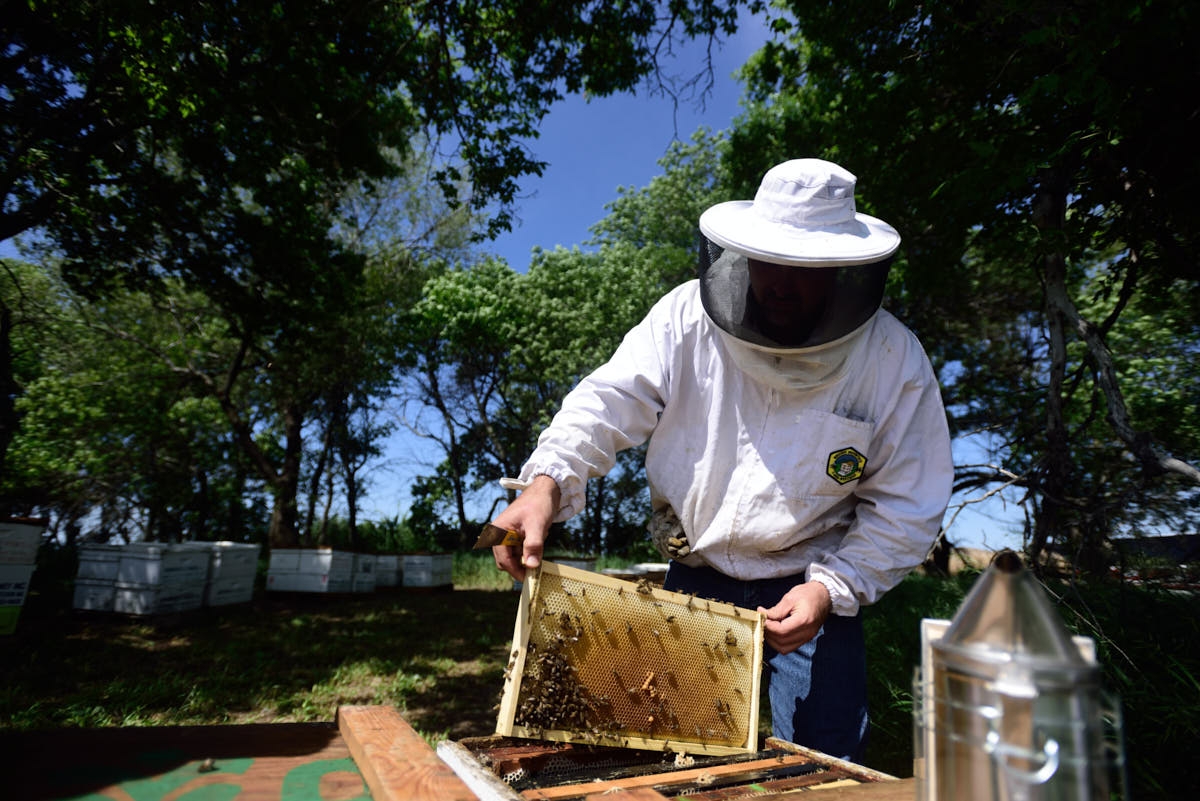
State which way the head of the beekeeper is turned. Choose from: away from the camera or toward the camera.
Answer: toward the camera

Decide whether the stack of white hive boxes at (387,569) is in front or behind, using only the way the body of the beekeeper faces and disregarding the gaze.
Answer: behind

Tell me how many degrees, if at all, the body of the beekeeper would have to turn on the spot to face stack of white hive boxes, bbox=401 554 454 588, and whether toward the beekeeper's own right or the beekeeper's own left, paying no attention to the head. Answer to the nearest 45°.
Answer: approximately 135° to the beekeeper's own right

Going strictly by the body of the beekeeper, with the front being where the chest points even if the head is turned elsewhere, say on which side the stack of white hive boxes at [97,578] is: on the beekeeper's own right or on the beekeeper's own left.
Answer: on the beekeeper's own right

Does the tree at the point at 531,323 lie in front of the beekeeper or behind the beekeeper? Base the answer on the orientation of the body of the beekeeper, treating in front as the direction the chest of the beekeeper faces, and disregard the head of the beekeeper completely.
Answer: behind

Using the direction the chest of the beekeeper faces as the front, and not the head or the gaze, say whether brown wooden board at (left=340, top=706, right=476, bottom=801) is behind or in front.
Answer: in front

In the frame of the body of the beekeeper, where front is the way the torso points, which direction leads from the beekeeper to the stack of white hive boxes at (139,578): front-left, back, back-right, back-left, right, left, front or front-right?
back-right

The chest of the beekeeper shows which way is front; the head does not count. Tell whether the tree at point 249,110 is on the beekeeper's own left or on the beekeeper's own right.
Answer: on the beekeeper's own right

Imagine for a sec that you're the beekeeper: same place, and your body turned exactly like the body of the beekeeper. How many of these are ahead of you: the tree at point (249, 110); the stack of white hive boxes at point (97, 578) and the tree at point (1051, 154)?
0

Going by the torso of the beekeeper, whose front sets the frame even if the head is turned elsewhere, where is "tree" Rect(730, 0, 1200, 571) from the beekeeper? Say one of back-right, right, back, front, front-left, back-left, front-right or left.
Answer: back-left

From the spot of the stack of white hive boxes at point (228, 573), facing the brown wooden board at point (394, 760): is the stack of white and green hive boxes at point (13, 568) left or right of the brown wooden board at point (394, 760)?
right

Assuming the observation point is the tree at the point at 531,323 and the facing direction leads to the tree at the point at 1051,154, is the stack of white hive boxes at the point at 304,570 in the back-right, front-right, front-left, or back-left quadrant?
front-right

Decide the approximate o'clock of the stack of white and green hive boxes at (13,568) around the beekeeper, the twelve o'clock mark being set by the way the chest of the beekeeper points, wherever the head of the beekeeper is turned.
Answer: The stack of white and green hive boxes is roughly at 4 o'clock from the beekeeper.

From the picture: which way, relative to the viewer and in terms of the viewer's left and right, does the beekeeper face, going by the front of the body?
facing the viewer

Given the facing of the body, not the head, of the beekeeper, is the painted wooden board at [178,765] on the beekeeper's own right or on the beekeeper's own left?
on the beekeeper's own right
